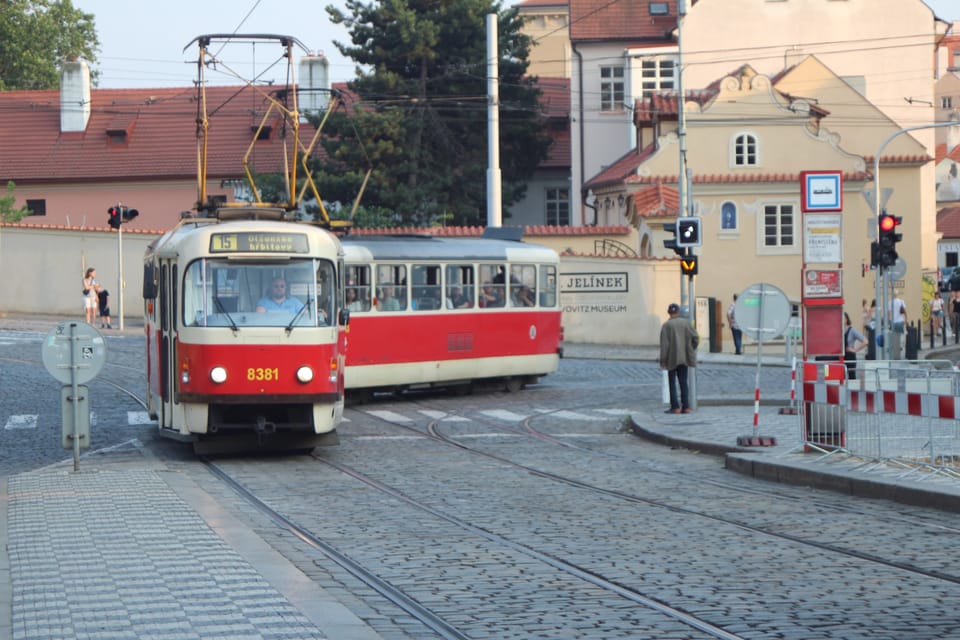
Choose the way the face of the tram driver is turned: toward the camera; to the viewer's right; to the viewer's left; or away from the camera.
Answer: toward the camera

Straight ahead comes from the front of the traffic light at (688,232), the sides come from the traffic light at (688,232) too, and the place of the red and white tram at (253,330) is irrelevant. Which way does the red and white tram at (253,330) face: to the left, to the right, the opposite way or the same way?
the same way

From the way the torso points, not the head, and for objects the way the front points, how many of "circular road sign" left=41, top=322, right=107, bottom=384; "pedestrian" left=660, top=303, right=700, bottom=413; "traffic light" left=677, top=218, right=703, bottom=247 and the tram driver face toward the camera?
2

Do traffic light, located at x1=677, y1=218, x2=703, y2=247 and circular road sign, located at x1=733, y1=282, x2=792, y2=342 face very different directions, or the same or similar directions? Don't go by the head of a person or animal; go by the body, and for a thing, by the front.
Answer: very different directions

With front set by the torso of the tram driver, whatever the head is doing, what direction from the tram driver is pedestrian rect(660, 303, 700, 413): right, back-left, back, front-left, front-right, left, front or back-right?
back-left

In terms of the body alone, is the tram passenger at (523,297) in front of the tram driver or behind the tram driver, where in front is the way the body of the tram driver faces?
behind

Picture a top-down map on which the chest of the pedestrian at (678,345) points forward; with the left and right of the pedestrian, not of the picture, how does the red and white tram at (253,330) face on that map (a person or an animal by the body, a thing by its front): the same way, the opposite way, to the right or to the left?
the opposite way

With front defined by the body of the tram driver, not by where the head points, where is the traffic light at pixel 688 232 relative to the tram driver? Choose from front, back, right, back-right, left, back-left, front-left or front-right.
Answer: back-left

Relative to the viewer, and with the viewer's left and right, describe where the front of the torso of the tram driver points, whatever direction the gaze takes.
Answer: facing the viewer

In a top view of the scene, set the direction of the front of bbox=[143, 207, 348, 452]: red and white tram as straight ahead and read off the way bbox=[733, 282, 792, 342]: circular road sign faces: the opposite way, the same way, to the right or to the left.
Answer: the opposite way

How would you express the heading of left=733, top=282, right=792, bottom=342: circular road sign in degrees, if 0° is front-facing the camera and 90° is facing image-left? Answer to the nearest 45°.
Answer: approximately 180°

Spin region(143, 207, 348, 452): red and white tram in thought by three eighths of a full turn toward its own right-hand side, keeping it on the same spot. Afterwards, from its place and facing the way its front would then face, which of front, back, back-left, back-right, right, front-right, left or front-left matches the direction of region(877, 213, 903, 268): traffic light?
right

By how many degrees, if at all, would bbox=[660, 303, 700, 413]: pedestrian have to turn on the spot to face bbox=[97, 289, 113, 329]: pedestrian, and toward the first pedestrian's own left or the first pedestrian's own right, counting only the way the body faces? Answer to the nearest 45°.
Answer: approximately 45° to the first pedestrian's own left

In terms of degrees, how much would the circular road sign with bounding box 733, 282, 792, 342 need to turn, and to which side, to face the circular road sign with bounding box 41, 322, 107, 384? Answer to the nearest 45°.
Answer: approximately 135° to its left
